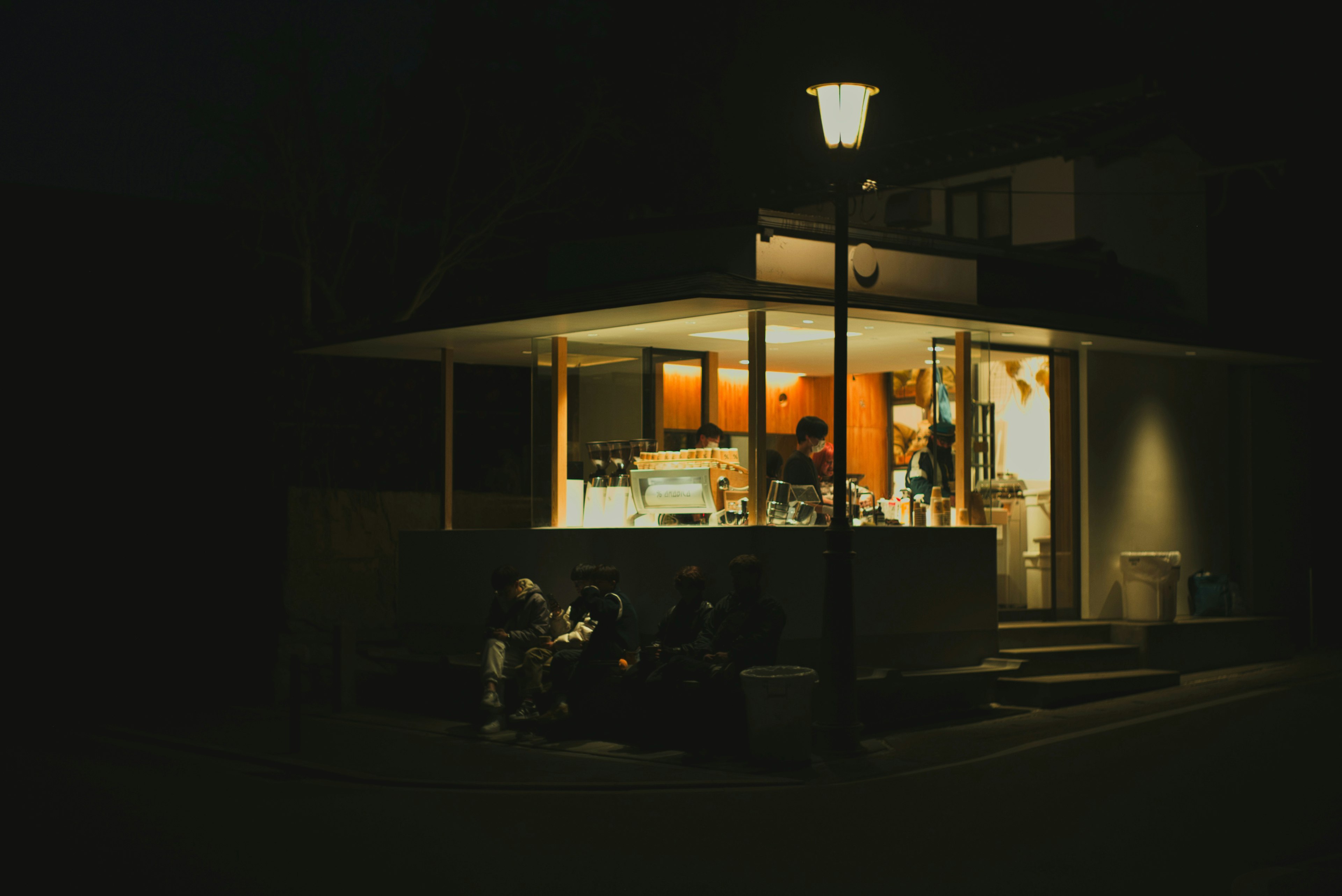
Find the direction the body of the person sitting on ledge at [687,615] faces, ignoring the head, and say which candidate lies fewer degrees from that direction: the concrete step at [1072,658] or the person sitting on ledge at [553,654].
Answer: the person sitting on ledge

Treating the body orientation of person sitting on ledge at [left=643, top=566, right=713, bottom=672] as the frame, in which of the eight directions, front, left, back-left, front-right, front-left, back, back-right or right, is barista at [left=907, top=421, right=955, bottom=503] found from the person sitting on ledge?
back

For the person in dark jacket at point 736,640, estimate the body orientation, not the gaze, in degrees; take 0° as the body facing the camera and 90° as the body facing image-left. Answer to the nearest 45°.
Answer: approximately 45°
